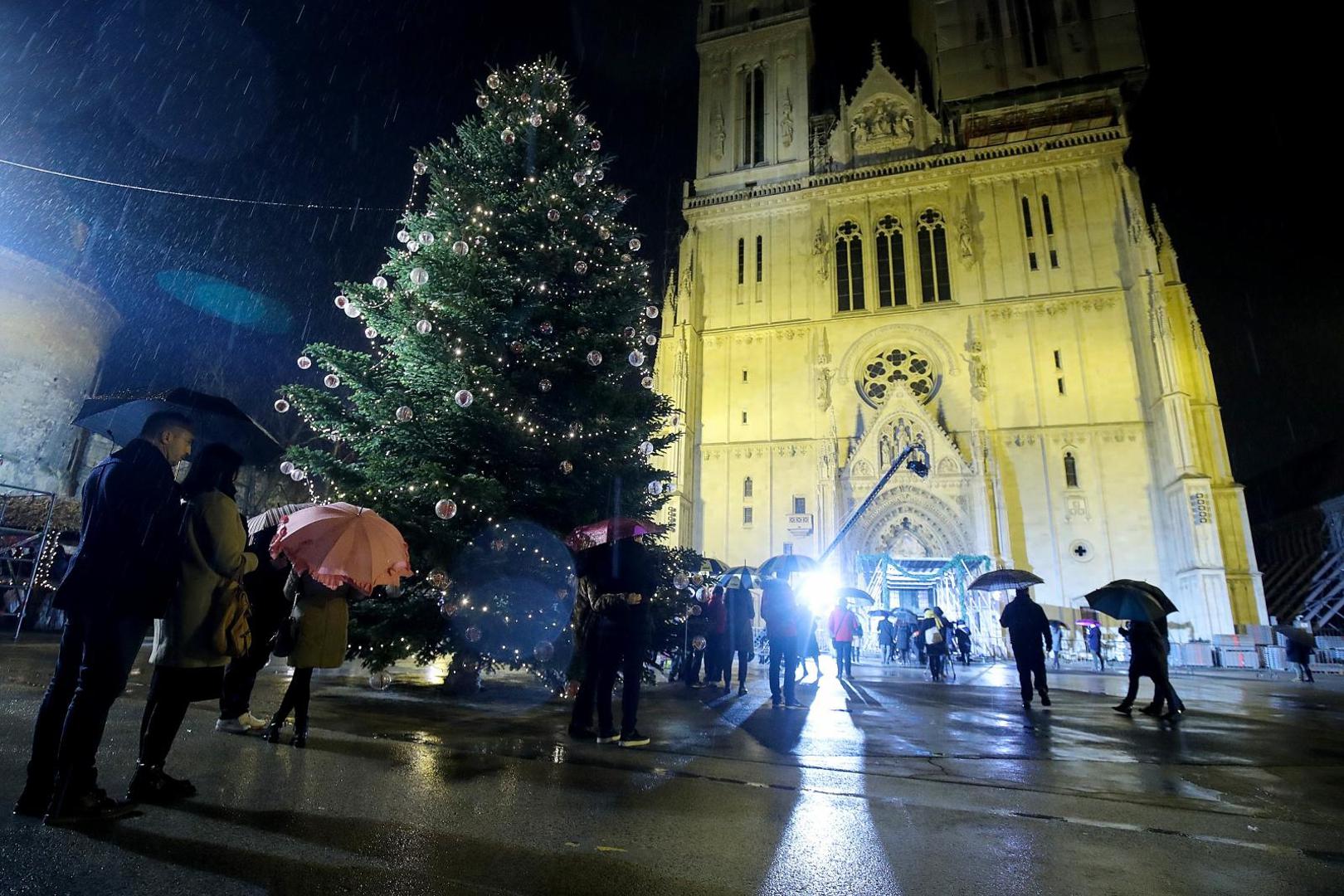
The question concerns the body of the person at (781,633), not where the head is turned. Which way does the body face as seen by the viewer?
away from the camera

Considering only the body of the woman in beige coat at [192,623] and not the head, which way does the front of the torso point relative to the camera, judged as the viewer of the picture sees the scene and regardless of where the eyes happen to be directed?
to the viewer's right

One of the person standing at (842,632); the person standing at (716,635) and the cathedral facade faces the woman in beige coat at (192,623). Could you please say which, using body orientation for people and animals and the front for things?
the cathedral facade

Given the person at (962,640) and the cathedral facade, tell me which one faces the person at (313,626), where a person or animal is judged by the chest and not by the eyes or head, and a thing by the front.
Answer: the cathedral facade

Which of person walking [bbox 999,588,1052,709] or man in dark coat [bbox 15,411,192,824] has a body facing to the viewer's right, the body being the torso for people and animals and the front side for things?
the man in dark coat

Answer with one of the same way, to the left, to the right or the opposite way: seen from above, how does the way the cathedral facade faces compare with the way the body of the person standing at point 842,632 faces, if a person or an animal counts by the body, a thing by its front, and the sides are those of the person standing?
the opposite way

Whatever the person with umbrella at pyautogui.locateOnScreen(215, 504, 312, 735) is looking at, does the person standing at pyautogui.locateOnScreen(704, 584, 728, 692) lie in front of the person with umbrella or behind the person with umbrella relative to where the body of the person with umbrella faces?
in front

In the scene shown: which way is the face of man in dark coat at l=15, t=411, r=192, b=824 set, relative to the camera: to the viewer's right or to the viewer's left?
to the viewer's right

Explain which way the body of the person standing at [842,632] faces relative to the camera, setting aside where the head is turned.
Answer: away from the camera

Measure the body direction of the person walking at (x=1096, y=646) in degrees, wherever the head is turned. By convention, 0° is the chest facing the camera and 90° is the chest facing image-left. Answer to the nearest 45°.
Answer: approximately 180°
